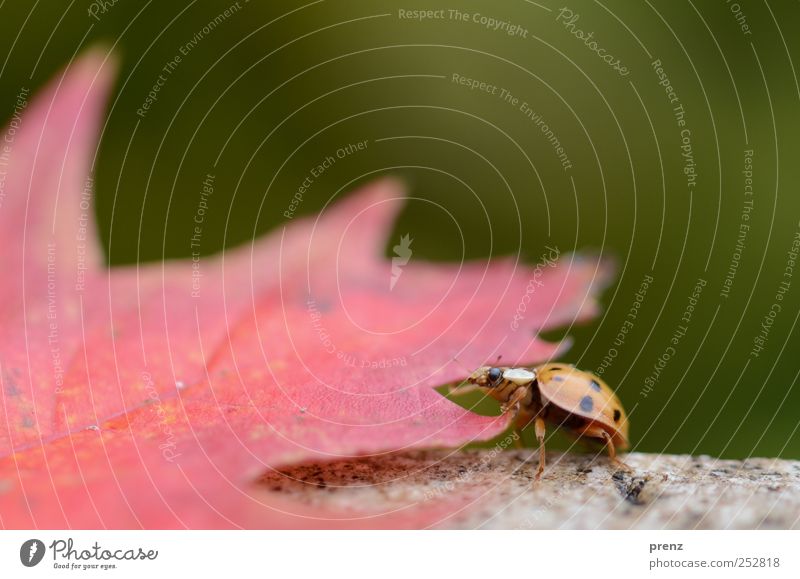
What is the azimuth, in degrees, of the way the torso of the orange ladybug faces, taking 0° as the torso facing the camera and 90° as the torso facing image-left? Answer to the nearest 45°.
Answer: approximately 90°
